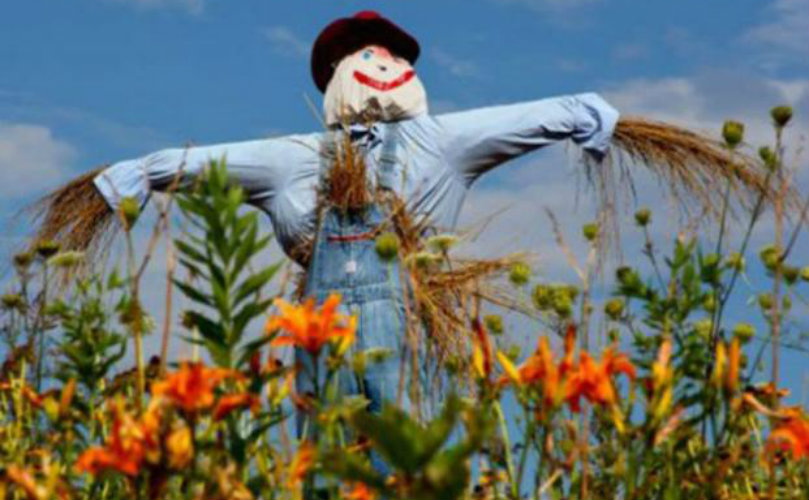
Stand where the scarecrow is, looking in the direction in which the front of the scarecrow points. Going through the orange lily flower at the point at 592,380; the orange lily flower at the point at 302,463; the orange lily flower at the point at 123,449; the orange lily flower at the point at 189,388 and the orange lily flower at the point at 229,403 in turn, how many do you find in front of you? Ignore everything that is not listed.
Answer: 5

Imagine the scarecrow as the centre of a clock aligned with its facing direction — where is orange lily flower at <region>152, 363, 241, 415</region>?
The orange lily flower is roughly at 12 o'clock from the scarecrow.

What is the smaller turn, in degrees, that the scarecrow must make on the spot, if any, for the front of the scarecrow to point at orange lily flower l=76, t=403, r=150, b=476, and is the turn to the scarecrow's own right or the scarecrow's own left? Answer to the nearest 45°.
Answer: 0° — it already faces it

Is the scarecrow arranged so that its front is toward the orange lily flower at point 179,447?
yes

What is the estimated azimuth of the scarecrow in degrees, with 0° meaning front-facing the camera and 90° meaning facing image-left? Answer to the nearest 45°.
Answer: approximately 0°

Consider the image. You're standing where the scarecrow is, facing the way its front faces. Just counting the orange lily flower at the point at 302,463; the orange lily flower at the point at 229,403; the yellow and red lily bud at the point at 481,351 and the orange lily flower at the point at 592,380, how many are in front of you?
4

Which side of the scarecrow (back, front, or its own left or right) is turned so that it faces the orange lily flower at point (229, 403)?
front

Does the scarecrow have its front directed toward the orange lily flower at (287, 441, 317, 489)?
yes

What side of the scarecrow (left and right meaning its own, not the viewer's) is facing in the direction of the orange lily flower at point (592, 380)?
front

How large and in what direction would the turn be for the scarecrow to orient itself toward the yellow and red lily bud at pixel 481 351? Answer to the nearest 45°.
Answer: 0° — it already faces it
